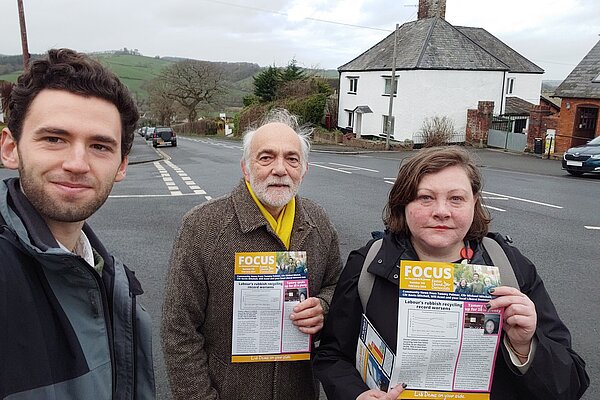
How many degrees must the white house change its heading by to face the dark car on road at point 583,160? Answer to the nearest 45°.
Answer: approximately 45° to its left

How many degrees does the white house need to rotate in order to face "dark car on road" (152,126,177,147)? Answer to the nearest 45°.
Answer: approximately 45° to its right

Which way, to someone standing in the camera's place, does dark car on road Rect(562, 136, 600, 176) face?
facing the viewer and to the left of the viewer

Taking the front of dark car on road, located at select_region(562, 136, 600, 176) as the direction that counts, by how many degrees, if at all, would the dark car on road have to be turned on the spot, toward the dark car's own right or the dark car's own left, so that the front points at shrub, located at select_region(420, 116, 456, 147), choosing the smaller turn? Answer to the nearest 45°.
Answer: approximately 90° to the dark car's own right

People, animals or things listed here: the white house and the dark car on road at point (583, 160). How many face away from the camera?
0

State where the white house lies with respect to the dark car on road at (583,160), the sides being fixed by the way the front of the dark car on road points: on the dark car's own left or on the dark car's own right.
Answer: on the dark car's own right

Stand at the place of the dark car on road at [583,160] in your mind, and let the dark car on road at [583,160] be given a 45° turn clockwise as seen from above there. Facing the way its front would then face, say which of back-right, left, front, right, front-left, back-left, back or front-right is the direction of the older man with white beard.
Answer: left

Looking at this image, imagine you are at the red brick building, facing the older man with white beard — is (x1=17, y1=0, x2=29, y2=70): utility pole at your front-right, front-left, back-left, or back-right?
front-right

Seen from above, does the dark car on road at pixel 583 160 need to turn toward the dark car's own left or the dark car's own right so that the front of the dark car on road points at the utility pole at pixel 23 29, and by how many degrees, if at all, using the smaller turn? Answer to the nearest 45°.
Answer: approximately 45° to the dark car's own right

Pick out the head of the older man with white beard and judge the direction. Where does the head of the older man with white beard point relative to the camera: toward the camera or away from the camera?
toward the camera

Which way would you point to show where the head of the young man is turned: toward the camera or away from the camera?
toward the camera

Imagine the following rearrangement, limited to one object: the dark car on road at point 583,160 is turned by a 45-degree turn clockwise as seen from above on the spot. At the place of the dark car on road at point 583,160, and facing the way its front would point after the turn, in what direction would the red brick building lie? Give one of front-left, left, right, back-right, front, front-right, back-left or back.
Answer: right

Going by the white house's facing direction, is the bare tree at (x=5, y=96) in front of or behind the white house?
in front

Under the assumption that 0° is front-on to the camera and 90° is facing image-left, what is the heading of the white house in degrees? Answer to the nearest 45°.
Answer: approximately 45°

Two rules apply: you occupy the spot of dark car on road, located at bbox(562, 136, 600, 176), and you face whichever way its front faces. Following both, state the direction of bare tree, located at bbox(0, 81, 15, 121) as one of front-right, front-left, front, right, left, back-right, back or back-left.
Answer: front-right

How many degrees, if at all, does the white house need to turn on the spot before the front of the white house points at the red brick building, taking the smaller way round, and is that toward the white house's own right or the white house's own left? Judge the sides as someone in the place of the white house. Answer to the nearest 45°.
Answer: approximately 90° to the white house's own left
